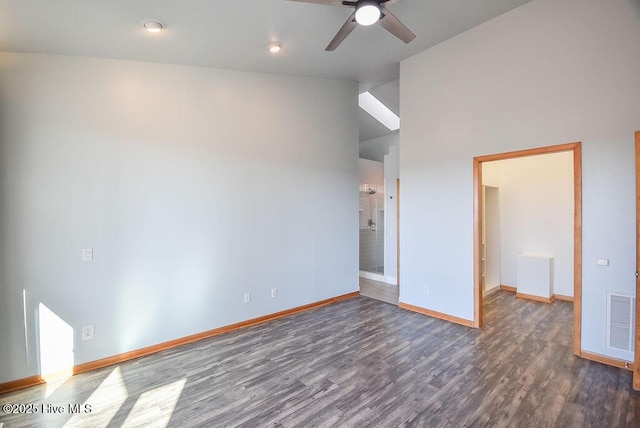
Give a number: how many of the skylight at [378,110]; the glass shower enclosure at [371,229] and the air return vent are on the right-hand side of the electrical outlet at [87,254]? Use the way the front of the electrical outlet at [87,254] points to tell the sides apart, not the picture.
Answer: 0

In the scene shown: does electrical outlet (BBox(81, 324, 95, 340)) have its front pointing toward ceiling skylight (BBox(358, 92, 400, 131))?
no

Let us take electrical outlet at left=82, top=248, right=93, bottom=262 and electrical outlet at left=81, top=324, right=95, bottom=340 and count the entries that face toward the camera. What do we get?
2

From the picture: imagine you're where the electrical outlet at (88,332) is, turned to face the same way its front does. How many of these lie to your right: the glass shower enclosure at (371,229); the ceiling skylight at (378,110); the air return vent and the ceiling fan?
0

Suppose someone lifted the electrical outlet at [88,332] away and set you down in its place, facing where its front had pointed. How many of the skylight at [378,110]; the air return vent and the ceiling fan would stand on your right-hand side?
0

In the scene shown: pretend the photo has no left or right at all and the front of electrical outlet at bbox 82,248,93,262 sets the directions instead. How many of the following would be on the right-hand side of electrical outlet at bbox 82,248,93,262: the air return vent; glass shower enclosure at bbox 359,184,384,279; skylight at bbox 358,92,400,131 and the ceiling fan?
0

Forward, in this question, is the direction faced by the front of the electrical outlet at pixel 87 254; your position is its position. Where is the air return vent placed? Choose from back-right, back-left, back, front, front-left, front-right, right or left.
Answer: front-left

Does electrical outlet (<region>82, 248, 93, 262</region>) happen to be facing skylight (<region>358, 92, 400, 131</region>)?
no

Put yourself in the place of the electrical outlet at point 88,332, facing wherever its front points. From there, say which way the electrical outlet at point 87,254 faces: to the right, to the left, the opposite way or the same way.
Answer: the same way

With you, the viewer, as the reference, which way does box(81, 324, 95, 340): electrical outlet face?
facing the viewer

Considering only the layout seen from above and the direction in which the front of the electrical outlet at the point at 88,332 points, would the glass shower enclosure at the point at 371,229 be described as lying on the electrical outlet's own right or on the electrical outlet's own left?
on the electrical outlet's own left

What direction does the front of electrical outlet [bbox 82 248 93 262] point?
toward the camera
